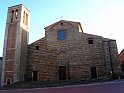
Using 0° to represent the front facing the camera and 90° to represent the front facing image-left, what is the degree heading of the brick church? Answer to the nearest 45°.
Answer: approximately 0°
